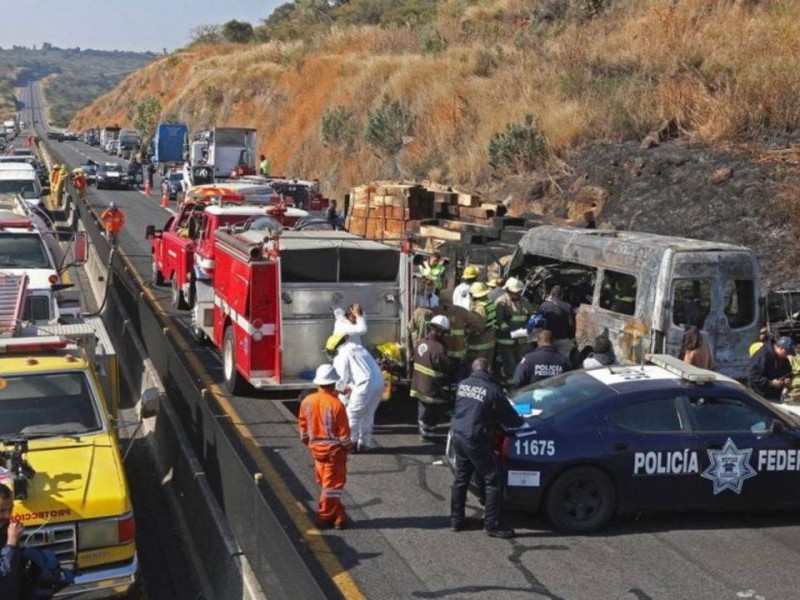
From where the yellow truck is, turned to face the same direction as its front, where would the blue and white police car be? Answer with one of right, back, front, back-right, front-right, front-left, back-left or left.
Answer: left

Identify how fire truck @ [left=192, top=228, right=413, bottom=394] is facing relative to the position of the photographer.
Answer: facing away from the viewer and to the left of the viewer

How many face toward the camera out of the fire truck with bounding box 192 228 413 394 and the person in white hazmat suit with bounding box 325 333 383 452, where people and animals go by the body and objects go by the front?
0

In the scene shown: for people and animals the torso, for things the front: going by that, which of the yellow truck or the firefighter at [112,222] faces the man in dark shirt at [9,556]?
the yellow truck

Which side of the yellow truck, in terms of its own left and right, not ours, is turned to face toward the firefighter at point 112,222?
back

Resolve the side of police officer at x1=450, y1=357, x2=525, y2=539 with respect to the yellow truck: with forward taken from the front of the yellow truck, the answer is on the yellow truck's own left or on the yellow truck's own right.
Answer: on the yellow truck's own left

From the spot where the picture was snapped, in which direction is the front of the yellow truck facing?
facing the viewer
